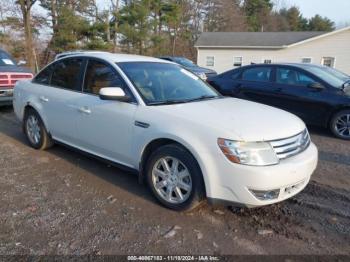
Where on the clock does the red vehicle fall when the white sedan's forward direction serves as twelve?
The red vehicle is roughly at 6 o'clock from the white sedan.

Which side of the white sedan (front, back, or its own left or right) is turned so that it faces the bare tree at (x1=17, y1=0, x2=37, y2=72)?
back

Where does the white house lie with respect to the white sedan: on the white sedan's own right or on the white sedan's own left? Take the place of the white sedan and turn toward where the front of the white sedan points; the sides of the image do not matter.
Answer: on the white sedan's own left

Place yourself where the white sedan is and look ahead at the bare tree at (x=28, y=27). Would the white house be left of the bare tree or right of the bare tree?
right

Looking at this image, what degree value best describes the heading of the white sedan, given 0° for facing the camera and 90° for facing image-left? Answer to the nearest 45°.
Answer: approximately 315°
